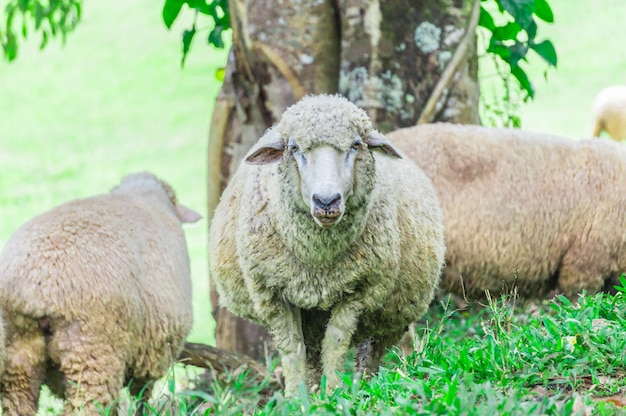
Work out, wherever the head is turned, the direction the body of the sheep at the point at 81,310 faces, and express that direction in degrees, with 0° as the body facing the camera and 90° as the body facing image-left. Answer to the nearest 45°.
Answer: approximately 225°

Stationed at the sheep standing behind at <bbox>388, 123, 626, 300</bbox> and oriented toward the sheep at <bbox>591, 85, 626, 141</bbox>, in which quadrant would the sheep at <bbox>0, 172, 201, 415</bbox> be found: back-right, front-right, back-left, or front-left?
back-left

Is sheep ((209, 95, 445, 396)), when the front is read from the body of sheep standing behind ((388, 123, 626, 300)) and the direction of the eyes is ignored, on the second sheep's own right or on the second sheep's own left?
on the second sheep's own left

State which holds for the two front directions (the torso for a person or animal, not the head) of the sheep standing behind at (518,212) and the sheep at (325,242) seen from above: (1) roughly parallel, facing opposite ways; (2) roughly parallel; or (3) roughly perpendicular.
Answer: roughly perpendicular

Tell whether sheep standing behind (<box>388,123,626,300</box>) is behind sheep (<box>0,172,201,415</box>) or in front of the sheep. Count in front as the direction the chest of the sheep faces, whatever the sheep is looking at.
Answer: in front

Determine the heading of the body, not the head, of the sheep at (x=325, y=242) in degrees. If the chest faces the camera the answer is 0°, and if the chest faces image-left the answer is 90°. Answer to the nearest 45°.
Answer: approximately 0°

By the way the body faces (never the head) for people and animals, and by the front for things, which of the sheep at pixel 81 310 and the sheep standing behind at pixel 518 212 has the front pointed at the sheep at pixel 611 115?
the sheep at pixel 81 310

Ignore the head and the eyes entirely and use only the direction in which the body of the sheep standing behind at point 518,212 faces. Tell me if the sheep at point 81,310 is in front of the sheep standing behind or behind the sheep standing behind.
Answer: in front

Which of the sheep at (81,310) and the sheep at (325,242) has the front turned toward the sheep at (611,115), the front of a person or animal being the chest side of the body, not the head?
the sheep at (81,310)

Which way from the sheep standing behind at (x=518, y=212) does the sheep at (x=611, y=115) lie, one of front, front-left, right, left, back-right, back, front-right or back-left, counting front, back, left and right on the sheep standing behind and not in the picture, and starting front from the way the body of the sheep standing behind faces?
right

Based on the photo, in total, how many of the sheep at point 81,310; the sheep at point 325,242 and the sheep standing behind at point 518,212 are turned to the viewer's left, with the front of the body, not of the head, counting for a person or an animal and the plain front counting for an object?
1

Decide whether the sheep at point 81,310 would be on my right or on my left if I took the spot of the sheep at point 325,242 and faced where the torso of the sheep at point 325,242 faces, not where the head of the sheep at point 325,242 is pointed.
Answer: on my right

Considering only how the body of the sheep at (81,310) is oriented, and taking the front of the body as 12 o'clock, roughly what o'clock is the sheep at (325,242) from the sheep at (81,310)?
the sheep at (325,242) is roughly at 3 o'clock from the sheep at (81,310).
